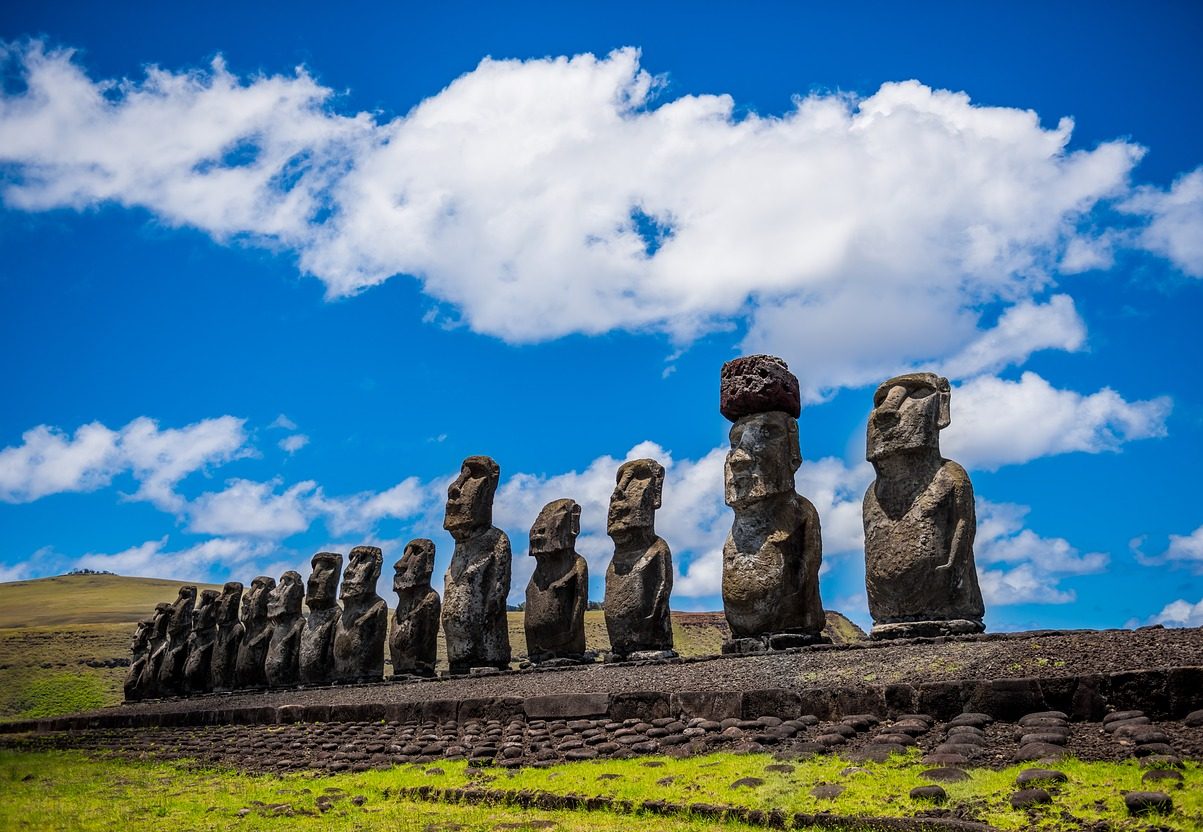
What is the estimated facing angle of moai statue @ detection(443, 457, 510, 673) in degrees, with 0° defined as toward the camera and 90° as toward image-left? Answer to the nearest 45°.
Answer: approximately 45°

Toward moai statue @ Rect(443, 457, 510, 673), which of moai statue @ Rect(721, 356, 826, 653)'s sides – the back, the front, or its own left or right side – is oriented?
right

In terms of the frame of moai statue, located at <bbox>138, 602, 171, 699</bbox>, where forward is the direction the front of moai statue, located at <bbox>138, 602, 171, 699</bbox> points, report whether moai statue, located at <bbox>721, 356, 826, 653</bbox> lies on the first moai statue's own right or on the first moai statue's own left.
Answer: on the first moai statue's own left

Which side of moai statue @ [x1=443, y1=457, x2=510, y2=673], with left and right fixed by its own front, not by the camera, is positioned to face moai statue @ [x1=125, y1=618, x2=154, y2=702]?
right

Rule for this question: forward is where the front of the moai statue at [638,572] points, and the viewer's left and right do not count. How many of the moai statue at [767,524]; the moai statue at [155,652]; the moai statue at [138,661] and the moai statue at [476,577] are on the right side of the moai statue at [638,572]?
3

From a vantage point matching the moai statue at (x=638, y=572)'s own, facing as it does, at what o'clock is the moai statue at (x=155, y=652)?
the moai statue at (x=155, y=652) is roughly at 3 o'clock from the moai statue at (x=638, y=572).

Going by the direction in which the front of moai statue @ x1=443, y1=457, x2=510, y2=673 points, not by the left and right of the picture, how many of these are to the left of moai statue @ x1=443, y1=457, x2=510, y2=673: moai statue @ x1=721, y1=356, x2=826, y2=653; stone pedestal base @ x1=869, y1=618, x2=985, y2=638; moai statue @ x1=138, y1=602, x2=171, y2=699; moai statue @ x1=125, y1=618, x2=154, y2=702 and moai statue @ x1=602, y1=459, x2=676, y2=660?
3
